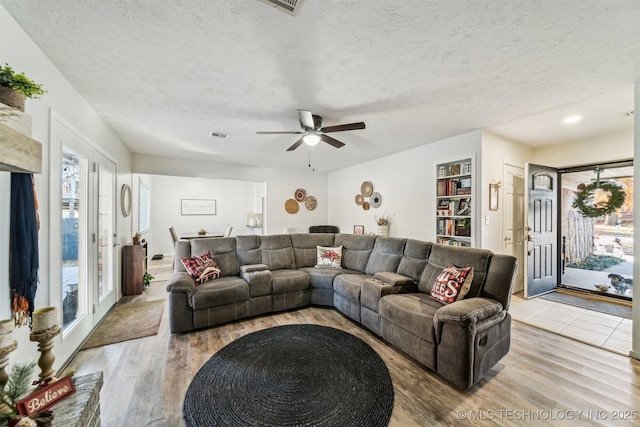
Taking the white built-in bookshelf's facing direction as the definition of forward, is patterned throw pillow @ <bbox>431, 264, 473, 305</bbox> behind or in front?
in front

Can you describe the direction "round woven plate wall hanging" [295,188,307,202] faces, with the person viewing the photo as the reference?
facing the viewer

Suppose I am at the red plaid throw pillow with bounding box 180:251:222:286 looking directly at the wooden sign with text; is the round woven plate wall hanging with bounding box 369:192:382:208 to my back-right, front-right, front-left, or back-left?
back-left

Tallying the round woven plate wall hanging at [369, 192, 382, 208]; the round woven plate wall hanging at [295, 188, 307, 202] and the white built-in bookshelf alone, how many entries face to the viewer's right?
0

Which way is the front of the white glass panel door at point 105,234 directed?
to the viewer's right

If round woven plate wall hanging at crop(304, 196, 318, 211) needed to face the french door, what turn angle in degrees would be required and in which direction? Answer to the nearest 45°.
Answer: approximately 45° to its right

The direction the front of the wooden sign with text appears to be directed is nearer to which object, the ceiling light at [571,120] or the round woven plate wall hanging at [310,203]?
the ceiling light

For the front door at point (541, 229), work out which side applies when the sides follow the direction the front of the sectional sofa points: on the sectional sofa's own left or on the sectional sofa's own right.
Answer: on the sectional sofa's own left

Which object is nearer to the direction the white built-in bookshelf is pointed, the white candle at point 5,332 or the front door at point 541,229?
the white candle

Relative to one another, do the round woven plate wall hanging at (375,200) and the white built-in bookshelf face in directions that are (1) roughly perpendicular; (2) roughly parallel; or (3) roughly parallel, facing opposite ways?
roughly parallel

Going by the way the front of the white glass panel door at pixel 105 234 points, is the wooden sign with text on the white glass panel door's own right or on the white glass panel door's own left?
on the white glass panel door's own right

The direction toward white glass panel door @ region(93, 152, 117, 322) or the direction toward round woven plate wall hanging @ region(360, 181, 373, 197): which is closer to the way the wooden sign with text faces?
the round woven plate wall hanging

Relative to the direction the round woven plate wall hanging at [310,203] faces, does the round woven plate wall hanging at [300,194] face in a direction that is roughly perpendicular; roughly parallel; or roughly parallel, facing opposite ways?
roughly parallel

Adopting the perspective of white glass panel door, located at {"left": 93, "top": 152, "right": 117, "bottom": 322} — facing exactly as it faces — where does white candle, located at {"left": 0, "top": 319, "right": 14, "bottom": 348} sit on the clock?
The white candle is roughly at 3 o'clock from the white glass panel door.

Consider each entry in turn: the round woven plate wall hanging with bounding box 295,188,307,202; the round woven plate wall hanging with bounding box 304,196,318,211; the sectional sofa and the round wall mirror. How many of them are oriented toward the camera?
3

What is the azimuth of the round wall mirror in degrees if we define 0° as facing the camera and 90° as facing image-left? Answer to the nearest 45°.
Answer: approximately 270°

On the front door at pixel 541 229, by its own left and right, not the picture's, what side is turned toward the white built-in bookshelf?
right

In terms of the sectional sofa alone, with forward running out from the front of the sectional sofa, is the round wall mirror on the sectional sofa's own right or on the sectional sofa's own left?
on the sectional sofa's own right
